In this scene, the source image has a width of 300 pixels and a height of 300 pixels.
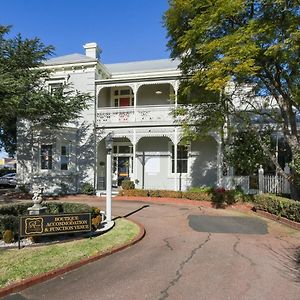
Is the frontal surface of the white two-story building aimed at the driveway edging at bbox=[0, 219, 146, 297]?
yes

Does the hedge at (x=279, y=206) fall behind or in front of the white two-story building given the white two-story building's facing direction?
in front

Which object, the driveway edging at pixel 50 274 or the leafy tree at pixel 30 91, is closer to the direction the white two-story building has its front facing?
the driveway edging

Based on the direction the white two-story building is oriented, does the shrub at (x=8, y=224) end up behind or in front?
in front

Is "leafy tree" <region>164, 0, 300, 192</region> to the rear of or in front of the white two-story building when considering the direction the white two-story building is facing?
in front

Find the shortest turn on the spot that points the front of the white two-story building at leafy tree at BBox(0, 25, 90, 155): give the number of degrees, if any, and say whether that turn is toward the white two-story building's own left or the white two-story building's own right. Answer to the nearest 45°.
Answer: approximately 45° to the white two-story building's own right

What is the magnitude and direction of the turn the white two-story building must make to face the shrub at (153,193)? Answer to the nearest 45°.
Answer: approximately 45° to its left

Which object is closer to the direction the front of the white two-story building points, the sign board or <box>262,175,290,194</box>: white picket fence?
the sign board

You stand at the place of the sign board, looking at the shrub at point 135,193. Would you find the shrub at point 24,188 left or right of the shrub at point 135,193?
left

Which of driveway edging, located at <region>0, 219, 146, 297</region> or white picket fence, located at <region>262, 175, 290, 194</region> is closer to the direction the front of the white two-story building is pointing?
the driveway edging

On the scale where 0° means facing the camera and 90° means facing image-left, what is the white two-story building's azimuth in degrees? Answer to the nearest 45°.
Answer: approximately 0°

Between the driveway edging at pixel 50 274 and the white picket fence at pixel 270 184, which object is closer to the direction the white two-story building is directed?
the driveway edging
